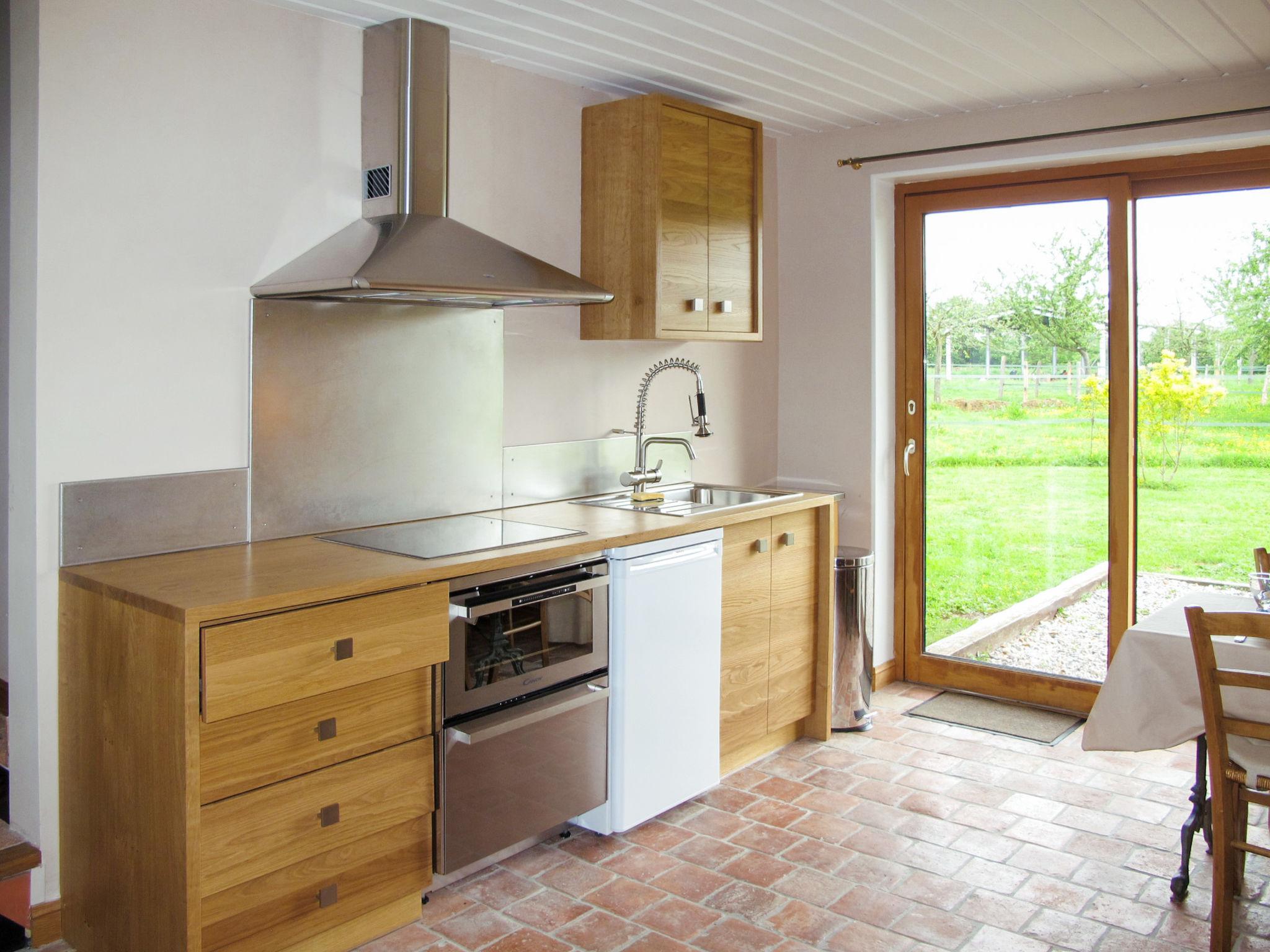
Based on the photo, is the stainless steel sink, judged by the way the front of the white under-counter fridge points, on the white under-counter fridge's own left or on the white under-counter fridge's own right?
on the white under-counter fridge's own left

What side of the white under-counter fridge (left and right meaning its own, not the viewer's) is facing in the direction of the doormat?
left

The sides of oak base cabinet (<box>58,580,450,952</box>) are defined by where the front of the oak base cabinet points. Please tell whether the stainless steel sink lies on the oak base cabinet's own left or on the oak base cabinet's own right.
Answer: on the oak base cabinet's own left

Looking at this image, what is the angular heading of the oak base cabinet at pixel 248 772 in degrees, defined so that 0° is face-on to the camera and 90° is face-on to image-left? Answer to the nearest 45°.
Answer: approximately 315°

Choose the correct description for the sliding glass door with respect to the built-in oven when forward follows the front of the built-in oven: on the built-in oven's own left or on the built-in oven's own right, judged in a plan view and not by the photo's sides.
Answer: on the built-in oven's own left

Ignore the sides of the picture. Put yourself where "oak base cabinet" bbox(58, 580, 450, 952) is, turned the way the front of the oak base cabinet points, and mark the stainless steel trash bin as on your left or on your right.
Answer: on your left
